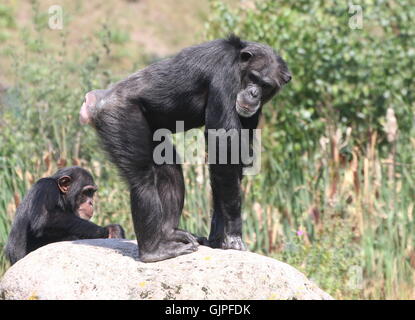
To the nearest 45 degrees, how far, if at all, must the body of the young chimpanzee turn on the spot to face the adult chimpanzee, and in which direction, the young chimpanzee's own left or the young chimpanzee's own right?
approximately 45° to the young chimpanzee's own right

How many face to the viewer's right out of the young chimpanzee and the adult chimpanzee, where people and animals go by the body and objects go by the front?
2

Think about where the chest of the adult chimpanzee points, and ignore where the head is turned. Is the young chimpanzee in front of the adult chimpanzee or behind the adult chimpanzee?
behind

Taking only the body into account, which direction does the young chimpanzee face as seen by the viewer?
to the viewer's right

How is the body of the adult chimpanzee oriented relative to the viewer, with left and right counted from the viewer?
facing to the right of the viewer
